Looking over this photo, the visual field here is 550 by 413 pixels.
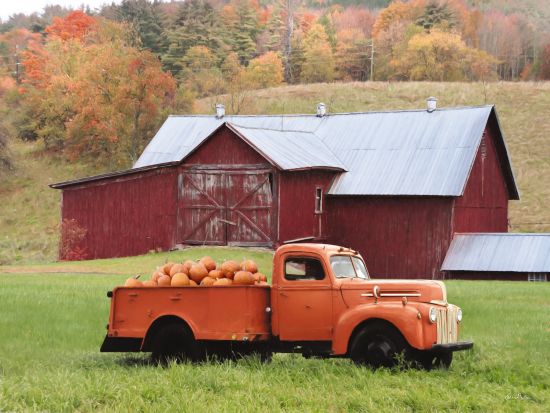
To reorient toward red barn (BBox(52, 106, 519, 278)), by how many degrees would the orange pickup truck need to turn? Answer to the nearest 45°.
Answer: approximately 135° to its left

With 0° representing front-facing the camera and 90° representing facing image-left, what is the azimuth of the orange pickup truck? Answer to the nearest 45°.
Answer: approximately 315°
